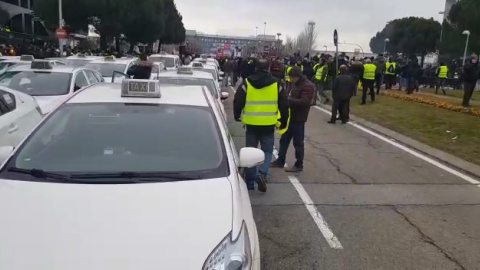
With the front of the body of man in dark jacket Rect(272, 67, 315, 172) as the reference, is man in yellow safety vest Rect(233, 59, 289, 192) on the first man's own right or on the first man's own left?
on the first man's own left

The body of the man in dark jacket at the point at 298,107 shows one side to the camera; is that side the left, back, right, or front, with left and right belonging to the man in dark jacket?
left

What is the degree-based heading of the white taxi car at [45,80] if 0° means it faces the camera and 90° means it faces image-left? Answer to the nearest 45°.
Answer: approximately 45°

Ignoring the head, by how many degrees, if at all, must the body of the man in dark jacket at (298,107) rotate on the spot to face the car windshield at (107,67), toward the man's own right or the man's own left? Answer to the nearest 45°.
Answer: approximately 45° to the man's own right

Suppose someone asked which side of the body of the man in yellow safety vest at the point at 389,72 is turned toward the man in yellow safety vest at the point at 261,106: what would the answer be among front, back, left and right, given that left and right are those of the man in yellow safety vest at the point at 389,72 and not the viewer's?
front

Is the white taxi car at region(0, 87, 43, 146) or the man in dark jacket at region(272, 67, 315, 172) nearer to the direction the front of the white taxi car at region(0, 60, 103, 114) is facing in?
the white taxi car

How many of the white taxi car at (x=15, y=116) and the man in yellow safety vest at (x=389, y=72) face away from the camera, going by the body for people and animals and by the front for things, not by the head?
1

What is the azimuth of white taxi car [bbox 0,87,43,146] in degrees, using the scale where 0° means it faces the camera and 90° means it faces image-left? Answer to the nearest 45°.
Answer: approximately 45°

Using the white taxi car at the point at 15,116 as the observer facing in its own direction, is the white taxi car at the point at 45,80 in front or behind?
behind

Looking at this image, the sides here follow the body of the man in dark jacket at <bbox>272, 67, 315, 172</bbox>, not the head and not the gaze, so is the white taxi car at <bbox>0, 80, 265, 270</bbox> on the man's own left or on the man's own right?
on the man's own left

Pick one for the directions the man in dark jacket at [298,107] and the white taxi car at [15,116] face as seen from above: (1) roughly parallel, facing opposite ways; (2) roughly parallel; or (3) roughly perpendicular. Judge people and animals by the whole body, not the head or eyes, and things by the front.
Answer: roughly perpendicular
